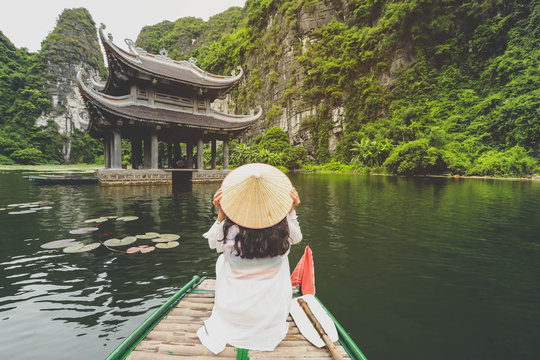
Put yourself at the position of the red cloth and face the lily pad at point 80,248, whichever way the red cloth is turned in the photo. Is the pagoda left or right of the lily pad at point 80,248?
right

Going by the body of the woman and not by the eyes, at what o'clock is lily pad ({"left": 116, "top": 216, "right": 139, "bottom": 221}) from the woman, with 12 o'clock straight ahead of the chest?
The lily pad is roughly at 11 o'clock from the woman.

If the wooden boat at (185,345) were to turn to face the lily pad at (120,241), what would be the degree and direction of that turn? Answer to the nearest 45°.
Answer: approximately 45° to its left

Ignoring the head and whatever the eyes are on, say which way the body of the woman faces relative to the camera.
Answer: away from the camera

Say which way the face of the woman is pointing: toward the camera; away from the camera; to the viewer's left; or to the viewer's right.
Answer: away from the camera

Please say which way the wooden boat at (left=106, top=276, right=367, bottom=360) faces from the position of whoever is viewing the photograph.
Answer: facing away from the viewer
